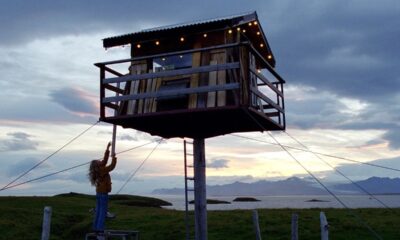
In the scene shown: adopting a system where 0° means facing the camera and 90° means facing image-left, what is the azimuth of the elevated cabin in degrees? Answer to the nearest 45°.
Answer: approximately 45°

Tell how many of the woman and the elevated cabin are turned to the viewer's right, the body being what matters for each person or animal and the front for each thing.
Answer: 1

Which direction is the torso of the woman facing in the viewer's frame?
to the viewer's right
